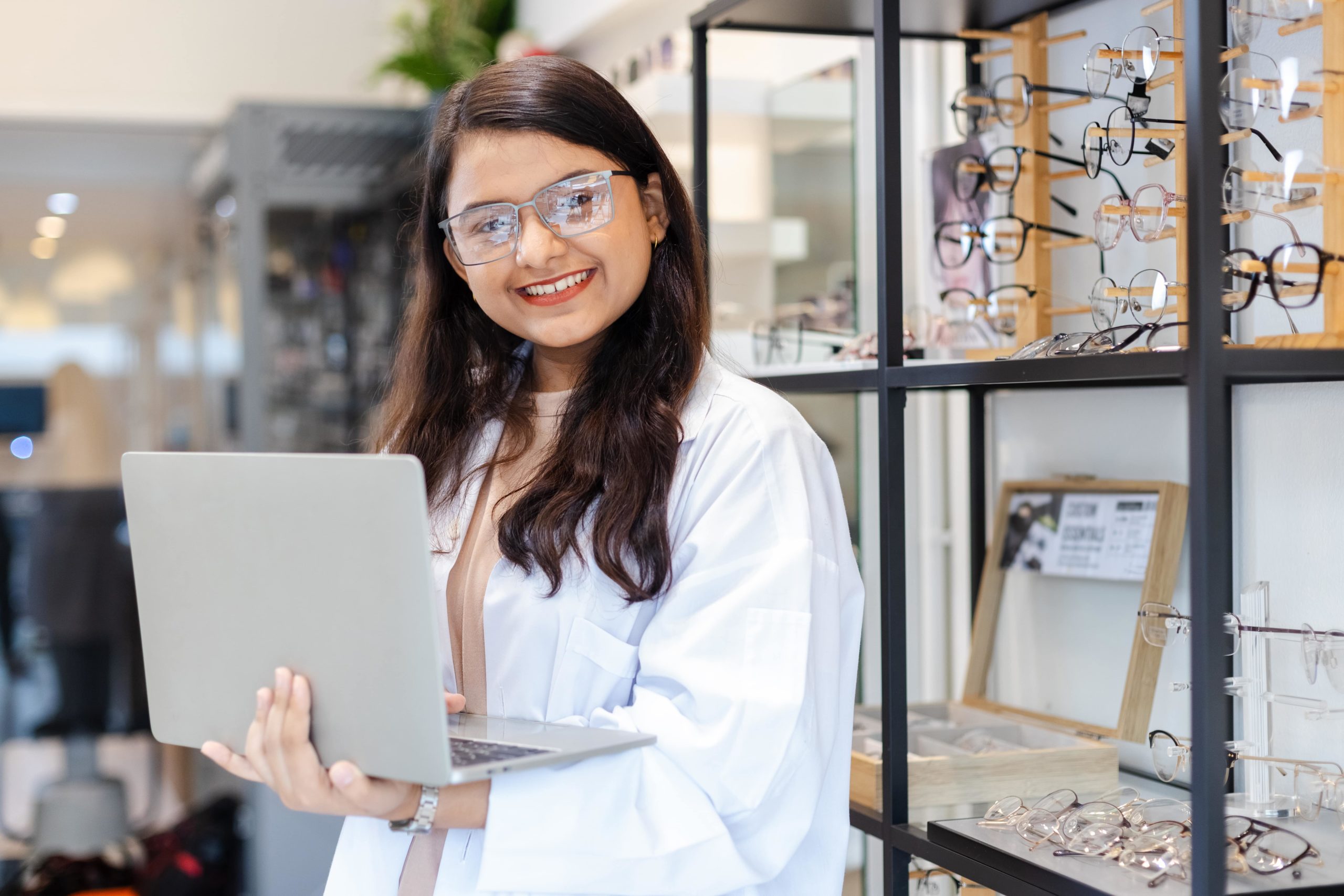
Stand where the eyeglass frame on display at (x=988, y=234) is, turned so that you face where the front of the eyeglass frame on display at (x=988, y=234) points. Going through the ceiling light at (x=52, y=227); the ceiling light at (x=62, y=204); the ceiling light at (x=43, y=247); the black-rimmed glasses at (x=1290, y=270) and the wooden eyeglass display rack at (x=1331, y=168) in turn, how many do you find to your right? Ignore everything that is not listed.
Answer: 3

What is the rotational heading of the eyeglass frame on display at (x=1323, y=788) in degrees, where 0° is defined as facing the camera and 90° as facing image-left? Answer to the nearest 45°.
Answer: approximately 45°

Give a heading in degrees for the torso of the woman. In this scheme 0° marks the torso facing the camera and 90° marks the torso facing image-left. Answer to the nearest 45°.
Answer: approximately 45°

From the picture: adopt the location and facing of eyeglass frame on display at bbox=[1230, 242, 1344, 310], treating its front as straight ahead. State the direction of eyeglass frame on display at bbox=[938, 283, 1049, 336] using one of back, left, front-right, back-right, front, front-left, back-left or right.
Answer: right

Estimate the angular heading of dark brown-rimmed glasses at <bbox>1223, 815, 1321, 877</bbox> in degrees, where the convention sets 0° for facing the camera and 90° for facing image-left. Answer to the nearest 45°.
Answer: approximately 45°
